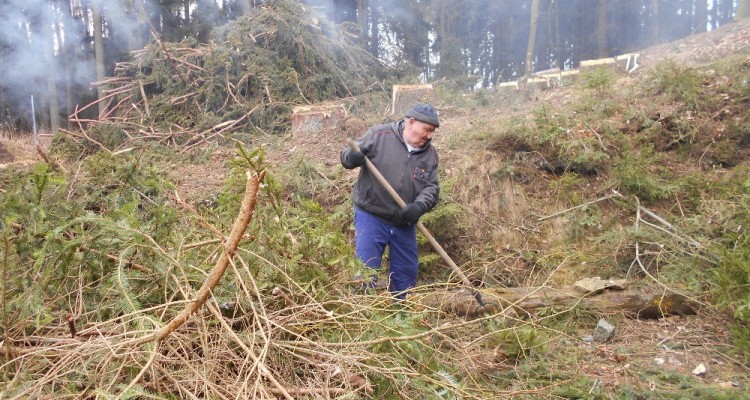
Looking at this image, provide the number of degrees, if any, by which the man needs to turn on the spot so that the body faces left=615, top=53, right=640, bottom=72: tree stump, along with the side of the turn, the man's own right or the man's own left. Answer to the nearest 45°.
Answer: approximately 90° to the man's own left

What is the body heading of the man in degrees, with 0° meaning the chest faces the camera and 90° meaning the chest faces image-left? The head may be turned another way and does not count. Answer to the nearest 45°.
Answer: approximately 315°

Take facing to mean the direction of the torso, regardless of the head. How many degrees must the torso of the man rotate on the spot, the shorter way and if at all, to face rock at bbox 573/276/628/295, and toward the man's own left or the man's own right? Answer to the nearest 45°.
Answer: approximately 45° to the man's own left

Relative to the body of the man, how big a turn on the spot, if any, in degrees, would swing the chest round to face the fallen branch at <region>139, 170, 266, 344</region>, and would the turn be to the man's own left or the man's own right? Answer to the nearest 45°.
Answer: approximately 45° to the man's own right

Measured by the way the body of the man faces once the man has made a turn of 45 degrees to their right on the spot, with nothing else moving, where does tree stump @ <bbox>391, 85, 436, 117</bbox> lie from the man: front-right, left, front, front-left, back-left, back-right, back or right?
back

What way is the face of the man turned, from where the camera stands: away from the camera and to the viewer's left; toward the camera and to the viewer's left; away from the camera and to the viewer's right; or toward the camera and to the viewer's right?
toward the camera and to the viewer's right

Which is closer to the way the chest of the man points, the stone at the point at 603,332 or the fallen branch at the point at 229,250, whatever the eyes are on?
the stone
